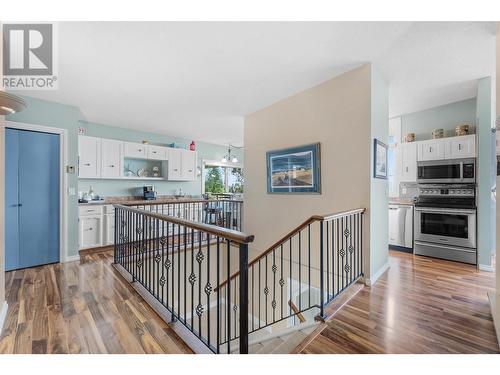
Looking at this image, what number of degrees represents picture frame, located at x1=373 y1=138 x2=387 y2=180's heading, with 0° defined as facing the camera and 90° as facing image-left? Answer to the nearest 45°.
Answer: approximately 315°

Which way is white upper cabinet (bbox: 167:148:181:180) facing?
toward the camera

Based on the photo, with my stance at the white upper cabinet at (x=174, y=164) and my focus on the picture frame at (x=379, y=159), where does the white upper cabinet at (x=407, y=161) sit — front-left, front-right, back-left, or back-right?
front-left

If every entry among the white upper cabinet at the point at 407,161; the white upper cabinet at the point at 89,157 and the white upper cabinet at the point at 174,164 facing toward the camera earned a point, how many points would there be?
3

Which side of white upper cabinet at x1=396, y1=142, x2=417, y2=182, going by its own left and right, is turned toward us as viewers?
front

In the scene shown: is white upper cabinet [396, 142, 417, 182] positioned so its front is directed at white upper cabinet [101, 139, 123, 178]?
no

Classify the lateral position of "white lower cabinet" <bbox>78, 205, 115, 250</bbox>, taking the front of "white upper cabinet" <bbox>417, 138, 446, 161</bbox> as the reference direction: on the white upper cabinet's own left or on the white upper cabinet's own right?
on the white upper cabinet's own right

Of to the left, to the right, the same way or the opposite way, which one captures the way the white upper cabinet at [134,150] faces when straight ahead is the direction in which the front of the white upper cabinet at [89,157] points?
the same way

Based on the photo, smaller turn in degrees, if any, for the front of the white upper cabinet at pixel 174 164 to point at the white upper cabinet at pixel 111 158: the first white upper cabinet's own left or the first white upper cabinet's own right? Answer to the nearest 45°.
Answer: approximately 45° to the first white upper cabinet's own right

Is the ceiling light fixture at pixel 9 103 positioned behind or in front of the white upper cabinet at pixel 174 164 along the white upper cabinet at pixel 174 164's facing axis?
in front

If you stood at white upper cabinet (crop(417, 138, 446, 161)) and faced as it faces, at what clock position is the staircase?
The staircase is roughly at 1 o'clock from the white upper cabinet.

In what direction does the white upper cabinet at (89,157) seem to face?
toward the camera

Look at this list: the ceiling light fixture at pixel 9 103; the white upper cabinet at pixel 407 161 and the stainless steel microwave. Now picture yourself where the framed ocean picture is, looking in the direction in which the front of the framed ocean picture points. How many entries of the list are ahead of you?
1

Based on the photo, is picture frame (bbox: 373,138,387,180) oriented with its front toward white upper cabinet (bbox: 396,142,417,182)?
no
